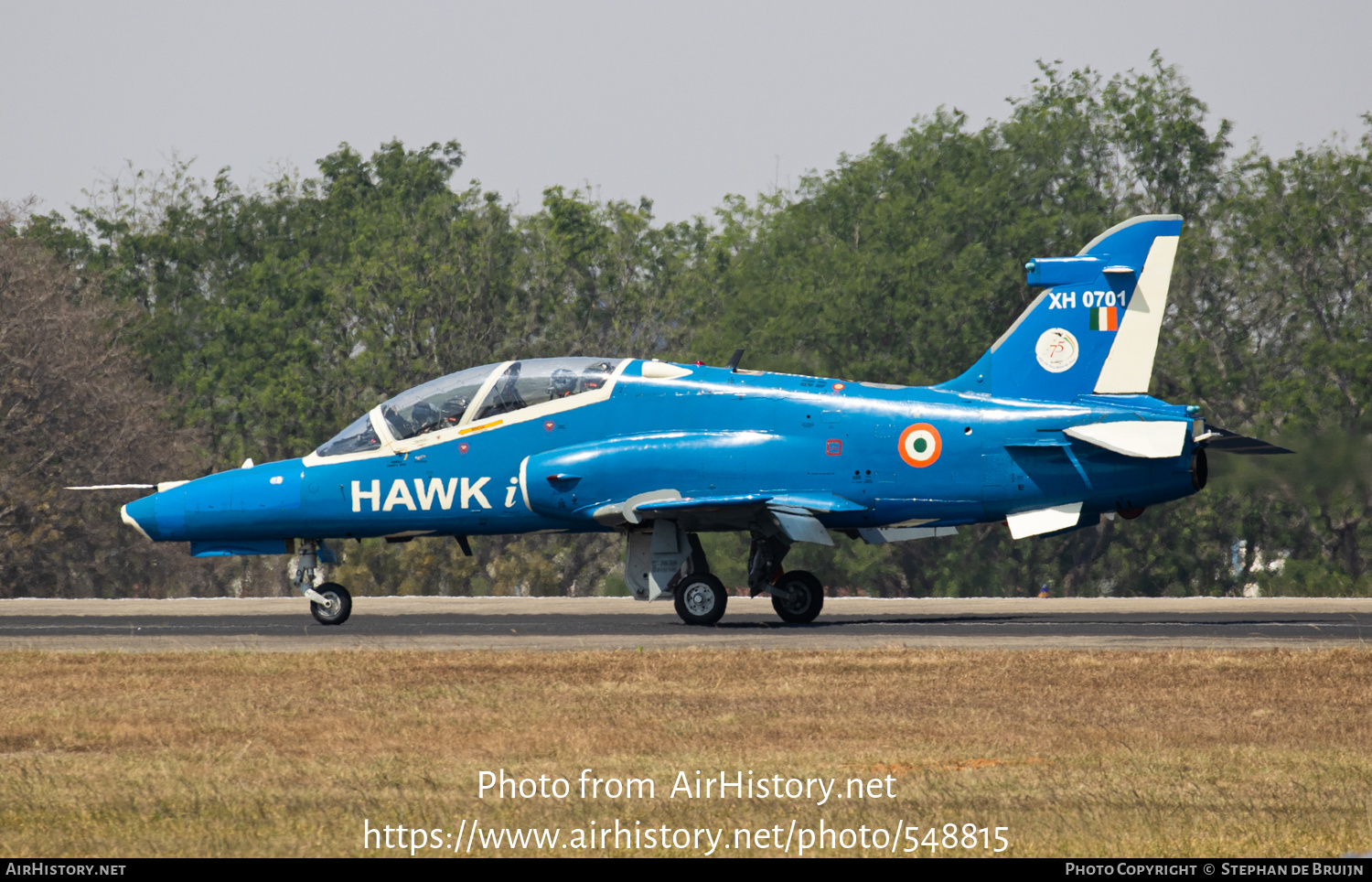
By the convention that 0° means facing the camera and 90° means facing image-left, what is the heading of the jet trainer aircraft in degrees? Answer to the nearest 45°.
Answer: approximately 90°
